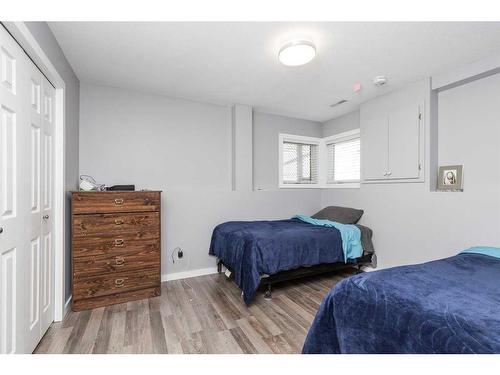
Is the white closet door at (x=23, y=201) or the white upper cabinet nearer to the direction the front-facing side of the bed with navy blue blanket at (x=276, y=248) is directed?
the white closet door

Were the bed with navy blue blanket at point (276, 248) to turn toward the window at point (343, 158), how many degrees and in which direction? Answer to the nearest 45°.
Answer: approximately 180°

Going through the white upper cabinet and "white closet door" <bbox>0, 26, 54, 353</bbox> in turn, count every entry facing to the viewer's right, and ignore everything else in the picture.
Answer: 1

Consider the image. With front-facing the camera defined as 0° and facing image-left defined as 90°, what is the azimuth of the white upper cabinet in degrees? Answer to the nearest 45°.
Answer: approximately 45°

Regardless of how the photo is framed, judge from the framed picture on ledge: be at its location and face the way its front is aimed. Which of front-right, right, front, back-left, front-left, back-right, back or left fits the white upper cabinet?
front-right

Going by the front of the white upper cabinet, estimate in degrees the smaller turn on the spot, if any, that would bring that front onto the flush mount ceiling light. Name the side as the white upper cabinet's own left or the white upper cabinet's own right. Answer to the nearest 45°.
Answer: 0° — it already faces it

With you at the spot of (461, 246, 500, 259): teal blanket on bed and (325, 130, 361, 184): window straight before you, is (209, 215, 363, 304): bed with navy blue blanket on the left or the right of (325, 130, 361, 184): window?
left

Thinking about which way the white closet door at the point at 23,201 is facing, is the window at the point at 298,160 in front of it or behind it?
in front

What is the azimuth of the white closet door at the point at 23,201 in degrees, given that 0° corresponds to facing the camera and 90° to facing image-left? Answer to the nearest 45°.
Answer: approximately 270°

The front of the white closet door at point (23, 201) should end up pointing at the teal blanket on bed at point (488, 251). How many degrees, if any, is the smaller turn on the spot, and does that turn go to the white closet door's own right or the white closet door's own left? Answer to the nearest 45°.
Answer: approximately 45° to the white closet door's own right

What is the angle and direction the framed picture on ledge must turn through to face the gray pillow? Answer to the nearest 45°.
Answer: approximately 45° to its right

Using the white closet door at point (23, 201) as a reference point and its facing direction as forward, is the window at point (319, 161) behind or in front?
in front
